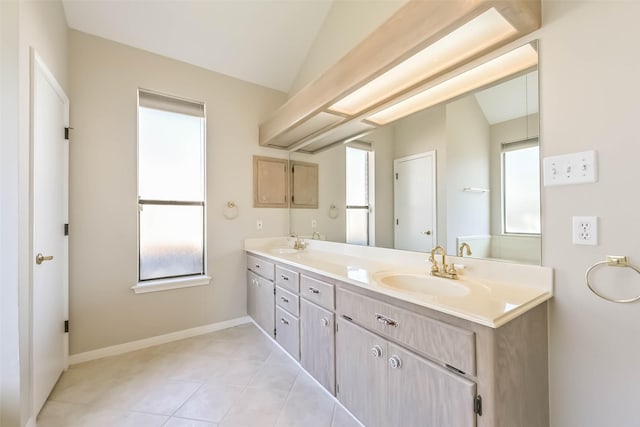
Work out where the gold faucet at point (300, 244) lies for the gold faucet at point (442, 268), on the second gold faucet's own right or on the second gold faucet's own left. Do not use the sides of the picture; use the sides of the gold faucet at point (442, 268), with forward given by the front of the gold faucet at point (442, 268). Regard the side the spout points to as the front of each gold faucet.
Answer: on the second gold faucet's own right

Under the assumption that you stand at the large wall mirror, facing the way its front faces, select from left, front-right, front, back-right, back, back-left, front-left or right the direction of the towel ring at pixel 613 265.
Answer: left

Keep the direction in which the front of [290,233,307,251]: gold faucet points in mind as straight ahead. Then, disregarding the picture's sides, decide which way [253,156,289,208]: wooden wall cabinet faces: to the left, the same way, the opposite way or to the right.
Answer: to the left

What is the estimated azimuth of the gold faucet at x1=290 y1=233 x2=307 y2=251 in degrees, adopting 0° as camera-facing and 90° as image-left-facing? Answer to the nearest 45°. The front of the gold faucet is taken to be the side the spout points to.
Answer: approximately 45°

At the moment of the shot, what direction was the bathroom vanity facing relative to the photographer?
facing the viewer and to the left of the viewer

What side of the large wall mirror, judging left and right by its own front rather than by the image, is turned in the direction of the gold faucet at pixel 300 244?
right

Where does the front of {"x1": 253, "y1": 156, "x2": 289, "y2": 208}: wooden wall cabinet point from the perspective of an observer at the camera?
facing the viewer and to the right of the viewer

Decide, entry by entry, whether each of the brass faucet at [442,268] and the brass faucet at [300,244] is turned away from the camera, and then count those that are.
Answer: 0

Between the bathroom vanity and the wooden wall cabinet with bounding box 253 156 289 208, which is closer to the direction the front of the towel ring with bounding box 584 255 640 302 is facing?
the bathroom vanity
